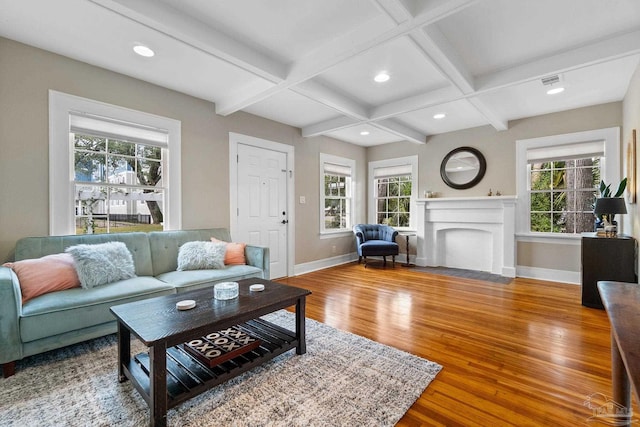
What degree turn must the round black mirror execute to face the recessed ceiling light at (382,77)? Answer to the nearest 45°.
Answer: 0° — it already faces it

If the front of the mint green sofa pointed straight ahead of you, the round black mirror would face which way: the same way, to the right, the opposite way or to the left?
to the right

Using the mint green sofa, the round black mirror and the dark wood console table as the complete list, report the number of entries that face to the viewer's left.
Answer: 1

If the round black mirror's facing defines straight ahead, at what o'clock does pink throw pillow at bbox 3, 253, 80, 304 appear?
The pink throw pillow is roughly at 1 o'clock from the round black mirror.

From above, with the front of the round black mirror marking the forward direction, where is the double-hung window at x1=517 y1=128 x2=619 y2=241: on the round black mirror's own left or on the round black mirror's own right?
on the round black mirror's own left

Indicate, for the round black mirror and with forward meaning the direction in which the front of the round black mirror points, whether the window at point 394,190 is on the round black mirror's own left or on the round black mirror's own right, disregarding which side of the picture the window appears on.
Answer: on the round black mirror's own right

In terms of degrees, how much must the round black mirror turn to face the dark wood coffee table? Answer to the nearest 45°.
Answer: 0° — it already faces it

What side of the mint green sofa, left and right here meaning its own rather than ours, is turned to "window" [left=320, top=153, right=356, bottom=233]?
left

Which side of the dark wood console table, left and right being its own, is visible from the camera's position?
left

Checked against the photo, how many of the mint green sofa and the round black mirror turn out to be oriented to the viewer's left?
0

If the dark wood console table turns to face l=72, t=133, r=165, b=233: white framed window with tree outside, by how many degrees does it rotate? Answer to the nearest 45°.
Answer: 0° — it already faces it

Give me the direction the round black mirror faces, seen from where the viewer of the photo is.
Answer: facing the viewer

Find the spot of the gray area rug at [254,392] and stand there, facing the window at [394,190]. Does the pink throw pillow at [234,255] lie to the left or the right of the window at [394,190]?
left

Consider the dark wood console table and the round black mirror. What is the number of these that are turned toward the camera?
1

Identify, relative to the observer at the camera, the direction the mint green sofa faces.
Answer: facing the viewer and to the right of the viewer

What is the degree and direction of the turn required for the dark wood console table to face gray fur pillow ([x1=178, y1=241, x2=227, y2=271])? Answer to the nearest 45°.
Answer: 0° — it already faces it

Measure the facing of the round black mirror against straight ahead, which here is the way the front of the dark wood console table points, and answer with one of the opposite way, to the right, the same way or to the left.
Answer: to the left
